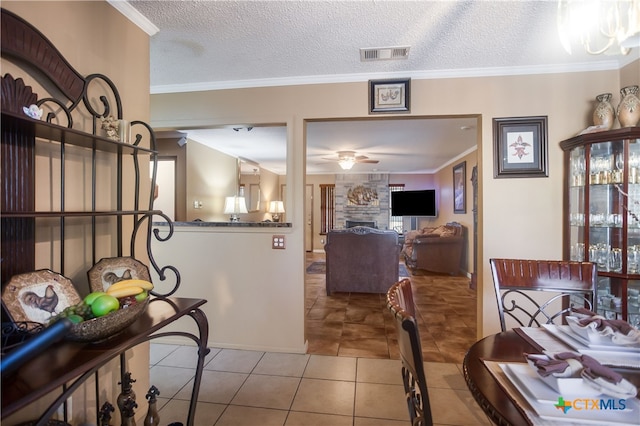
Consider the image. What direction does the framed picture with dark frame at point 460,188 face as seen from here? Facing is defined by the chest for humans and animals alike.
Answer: to the viewer's left

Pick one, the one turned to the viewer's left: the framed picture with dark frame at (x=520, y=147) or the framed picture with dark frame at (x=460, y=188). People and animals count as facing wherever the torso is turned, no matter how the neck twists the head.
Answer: the framed picture with dark frame at (x=460, y=188)

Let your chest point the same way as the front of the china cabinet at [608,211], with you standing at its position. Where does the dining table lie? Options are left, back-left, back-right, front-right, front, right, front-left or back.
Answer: front-left

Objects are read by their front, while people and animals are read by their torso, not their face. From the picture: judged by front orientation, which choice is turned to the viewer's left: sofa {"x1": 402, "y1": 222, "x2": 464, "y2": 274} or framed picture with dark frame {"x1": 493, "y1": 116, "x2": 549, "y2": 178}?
the sofa

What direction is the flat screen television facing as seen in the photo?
toward the camera

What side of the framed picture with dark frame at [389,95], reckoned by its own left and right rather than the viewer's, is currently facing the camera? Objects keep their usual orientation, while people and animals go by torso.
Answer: front

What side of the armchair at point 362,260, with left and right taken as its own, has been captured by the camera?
back

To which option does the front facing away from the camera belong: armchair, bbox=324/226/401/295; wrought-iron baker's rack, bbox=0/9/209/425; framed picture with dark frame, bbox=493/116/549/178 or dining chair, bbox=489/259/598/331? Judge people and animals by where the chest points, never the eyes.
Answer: the armchair

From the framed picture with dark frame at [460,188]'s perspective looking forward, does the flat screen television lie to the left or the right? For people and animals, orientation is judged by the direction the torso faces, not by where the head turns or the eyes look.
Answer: on its right

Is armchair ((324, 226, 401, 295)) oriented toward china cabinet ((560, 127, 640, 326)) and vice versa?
no

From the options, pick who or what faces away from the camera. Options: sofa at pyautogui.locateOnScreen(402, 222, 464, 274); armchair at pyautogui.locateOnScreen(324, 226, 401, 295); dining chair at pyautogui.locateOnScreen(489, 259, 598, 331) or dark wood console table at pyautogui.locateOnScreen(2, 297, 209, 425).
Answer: armchair at pyautogui.locateOnScreen(324, 226, 401, 295)

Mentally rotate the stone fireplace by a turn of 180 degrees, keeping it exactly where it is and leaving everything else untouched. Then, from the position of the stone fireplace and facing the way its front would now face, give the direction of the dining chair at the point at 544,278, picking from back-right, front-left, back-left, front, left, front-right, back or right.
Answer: back

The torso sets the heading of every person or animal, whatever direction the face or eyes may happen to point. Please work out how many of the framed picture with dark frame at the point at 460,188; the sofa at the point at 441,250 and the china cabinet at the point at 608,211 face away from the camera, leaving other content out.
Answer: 0

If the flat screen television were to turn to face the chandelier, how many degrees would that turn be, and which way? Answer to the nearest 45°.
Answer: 0° — it already faces it

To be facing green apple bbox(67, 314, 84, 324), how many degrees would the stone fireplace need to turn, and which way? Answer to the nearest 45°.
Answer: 0° — it already faces it

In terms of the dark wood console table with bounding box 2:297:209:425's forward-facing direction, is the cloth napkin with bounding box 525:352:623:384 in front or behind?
in front

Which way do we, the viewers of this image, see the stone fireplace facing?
facing the viewer

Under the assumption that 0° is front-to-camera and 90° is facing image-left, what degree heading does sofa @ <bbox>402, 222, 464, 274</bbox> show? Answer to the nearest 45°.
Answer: approximately 90°

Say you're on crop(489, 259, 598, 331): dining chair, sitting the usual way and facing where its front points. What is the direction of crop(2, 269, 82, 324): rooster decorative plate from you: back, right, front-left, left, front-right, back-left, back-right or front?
front-right

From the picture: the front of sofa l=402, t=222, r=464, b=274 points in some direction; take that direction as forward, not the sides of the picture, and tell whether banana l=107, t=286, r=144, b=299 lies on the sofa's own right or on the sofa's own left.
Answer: on the sofa's own left

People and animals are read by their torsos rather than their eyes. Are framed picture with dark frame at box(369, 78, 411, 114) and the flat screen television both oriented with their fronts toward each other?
no

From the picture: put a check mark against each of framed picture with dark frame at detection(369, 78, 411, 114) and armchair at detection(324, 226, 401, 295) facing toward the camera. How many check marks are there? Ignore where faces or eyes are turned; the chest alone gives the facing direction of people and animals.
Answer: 1

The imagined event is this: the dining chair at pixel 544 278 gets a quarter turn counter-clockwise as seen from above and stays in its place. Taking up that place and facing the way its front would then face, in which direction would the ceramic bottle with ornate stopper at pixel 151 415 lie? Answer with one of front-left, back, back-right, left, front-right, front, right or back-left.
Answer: back-right
